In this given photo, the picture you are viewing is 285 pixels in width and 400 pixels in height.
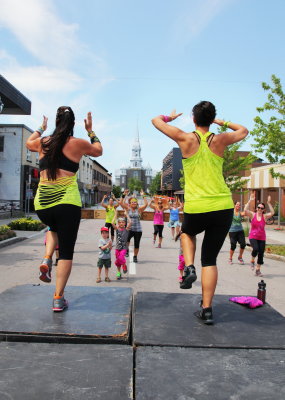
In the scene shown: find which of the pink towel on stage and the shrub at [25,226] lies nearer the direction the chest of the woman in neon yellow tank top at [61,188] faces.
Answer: the shrub

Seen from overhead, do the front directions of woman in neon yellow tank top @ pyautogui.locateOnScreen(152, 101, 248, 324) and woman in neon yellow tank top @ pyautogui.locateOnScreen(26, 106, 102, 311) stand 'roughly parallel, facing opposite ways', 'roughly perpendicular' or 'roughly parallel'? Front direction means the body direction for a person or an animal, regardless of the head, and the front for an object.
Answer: roughly parallel

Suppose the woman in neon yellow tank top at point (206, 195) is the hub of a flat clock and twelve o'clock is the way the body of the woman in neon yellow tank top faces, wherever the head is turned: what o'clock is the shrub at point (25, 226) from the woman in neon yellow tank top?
The shrub is roughly at 11 o'clock from the woman in neon yellow tank top.

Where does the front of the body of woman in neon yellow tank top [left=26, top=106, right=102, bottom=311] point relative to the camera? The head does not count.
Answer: away from the camera

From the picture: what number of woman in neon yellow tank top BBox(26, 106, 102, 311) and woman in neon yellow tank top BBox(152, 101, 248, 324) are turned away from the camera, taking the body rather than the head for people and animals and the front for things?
2

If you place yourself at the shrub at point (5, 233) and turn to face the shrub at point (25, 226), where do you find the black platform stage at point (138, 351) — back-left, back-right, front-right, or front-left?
back-right

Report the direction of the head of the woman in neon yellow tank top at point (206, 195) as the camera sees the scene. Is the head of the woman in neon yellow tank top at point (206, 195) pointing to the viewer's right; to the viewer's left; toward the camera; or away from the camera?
away from the camera

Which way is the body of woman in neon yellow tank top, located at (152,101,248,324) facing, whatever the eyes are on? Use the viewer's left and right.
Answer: facing away from the viewer

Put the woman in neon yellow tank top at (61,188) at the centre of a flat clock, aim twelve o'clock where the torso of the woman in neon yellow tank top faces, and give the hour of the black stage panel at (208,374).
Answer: The black stage panel is roughly at 5 o'clock from the woman in neon yellow tank top.

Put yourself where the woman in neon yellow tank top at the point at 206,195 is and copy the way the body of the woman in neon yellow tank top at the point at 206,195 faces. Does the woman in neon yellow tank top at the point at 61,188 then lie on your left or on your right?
on your left

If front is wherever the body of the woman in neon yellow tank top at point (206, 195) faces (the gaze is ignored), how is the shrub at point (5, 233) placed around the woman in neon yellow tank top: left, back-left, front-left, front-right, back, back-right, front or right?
front-left
